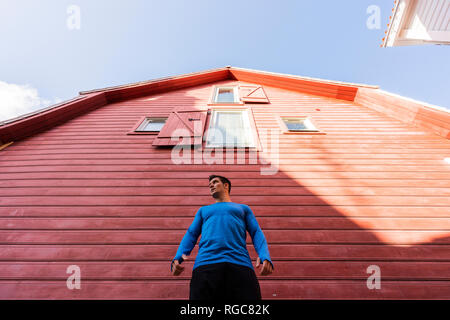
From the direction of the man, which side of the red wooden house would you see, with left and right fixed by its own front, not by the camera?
front

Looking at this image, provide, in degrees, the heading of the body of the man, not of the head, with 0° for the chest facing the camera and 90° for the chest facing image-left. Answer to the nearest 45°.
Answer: approximately 0°

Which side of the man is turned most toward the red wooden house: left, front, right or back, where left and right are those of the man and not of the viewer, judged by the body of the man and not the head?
back

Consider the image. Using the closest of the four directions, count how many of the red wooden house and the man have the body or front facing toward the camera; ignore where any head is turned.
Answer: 2
